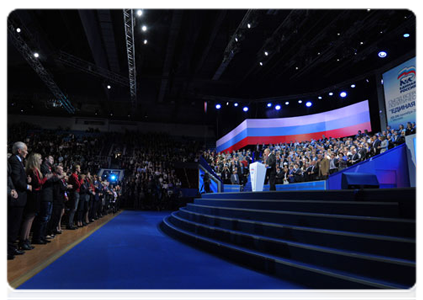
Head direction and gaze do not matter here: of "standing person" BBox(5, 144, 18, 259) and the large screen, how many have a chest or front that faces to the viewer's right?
1

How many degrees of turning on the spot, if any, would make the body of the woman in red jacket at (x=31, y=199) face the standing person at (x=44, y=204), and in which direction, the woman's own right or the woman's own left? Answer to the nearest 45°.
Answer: approximately 90° to the woman's own left

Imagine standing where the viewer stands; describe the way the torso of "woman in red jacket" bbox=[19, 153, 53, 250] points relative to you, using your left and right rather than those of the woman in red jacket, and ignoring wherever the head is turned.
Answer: facing to the right of the viewer

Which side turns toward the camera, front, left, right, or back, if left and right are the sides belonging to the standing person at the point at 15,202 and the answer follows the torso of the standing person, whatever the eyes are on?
right

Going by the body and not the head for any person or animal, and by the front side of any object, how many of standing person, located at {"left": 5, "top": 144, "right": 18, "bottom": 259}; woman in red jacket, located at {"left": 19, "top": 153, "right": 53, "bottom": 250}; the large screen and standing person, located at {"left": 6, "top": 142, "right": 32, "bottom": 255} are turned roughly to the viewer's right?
3

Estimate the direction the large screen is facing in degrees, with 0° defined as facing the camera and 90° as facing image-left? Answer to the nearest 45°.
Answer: approximately 45°

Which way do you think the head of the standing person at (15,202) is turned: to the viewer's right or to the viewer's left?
to the viewer's right

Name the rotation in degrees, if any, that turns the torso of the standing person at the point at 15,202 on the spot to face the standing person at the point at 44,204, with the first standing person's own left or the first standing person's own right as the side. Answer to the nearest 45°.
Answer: approximately 90° to the first standing person's own left

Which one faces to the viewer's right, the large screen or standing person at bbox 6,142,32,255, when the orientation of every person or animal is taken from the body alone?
the standing person

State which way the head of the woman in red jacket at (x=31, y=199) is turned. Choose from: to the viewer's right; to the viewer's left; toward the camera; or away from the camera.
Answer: to the viewer's right

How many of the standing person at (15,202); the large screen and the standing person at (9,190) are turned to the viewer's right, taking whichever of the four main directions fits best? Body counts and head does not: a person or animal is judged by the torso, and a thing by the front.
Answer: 2

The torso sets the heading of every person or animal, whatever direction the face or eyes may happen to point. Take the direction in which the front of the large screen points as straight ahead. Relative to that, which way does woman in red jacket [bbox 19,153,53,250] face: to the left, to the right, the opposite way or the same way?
the opposite way

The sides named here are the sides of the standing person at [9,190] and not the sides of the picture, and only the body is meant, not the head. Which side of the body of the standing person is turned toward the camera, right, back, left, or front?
right

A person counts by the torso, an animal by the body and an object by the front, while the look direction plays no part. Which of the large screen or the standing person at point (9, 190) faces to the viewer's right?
the standing person

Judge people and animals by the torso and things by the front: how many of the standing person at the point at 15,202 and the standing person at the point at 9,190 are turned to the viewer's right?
2
